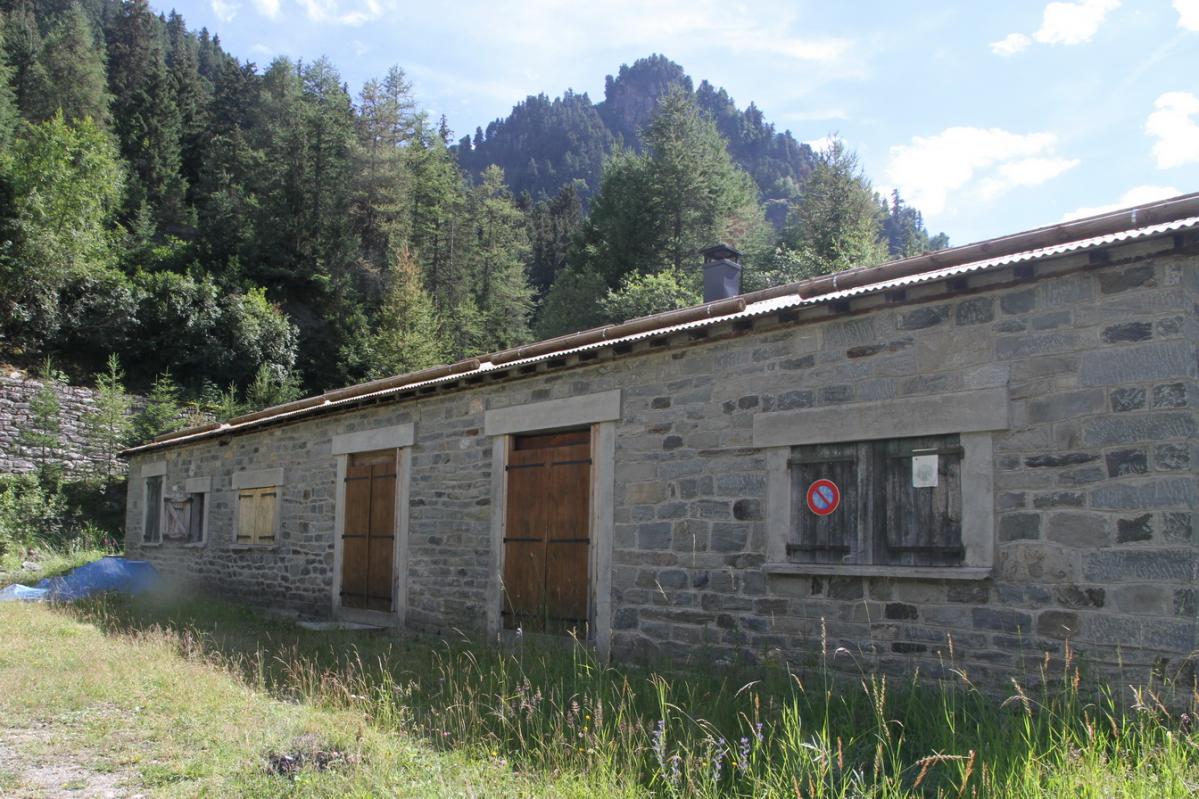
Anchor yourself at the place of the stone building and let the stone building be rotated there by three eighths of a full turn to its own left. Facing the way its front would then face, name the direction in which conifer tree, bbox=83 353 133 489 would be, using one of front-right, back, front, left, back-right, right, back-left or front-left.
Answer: back-left

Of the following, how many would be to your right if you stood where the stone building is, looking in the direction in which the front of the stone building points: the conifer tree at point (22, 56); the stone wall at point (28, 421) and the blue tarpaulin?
3

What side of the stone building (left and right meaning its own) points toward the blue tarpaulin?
right

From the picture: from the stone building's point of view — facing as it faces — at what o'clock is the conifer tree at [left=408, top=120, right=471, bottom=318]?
The conifer tree is roughly at 4 o'clock from the stone building.

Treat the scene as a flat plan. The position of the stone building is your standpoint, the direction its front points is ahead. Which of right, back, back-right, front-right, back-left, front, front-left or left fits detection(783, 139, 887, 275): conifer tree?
back-right

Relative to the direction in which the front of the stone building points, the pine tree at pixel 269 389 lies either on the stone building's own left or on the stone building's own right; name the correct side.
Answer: on the stone building's own right

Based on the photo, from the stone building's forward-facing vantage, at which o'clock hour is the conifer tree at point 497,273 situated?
The conifer tree is roughly at 4 o'clock from the stone building.

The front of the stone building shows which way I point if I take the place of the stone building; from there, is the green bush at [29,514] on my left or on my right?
on my right

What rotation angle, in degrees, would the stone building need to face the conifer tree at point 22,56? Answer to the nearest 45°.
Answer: approximately 90° to its right

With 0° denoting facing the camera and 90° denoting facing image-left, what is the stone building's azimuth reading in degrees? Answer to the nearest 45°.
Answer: approximately 45°

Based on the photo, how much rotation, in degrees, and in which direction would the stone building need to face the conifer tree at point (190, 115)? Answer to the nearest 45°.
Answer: approximately 90° to its right

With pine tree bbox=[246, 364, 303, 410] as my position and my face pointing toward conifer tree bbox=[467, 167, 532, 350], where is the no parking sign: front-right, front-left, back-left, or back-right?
back-right

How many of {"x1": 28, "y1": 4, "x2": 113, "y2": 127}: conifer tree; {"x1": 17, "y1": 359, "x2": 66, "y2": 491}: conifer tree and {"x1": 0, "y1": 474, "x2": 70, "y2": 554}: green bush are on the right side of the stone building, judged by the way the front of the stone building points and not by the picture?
3
